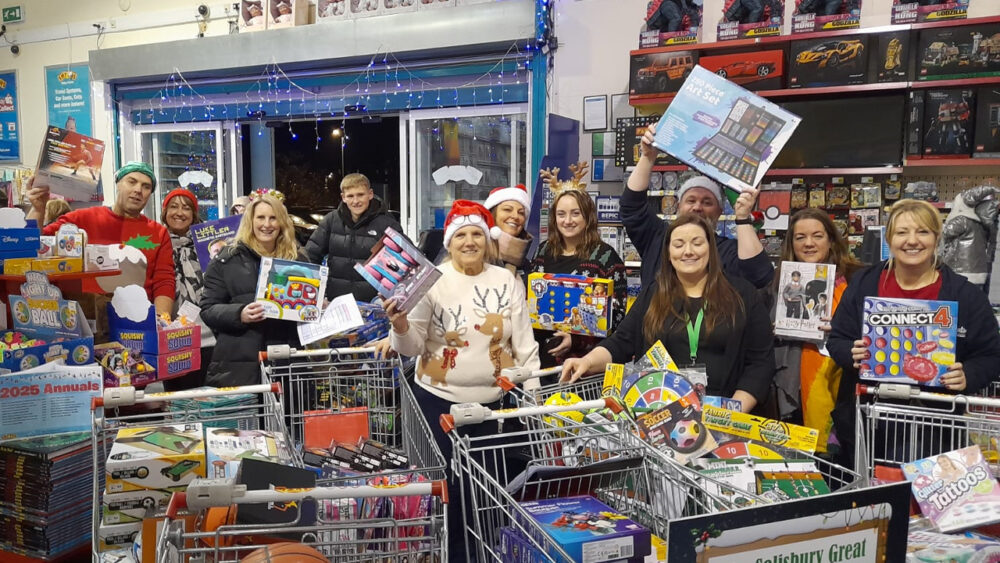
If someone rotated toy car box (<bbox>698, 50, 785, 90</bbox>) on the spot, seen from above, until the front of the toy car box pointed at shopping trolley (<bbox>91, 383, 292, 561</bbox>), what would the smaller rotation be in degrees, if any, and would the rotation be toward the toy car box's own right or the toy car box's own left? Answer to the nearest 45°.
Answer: approximately 45° to the toy car box's own right

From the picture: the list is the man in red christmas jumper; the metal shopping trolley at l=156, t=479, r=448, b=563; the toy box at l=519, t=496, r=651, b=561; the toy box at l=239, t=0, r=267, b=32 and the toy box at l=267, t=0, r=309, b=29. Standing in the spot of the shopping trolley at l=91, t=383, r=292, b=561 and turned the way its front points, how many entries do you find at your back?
3

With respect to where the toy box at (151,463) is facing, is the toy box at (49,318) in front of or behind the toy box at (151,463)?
behind

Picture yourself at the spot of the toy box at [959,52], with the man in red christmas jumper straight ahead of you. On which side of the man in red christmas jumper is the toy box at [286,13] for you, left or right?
right

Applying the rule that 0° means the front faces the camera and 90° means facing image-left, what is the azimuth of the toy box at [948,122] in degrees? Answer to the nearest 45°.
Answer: approximately 0°

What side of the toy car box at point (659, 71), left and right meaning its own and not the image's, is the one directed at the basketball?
front

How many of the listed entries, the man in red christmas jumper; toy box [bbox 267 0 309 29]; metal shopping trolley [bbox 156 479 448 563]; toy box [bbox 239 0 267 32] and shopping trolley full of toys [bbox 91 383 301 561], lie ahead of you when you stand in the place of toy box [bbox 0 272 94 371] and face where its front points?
2

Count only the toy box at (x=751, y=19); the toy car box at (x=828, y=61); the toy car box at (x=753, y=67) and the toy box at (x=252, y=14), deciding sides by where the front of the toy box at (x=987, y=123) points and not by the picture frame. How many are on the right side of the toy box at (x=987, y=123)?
4

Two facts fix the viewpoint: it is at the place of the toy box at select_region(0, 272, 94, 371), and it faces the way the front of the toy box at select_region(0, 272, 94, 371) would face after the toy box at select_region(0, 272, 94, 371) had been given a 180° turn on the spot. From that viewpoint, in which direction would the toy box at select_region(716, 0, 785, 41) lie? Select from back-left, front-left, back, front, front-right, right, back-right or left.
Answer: right

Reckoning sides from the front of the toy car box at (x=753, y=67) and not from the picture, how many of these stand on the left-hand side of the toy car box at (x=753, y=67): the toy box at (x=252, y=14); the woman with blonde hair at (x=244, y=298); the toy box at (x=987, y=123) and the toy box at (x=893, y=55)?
2
